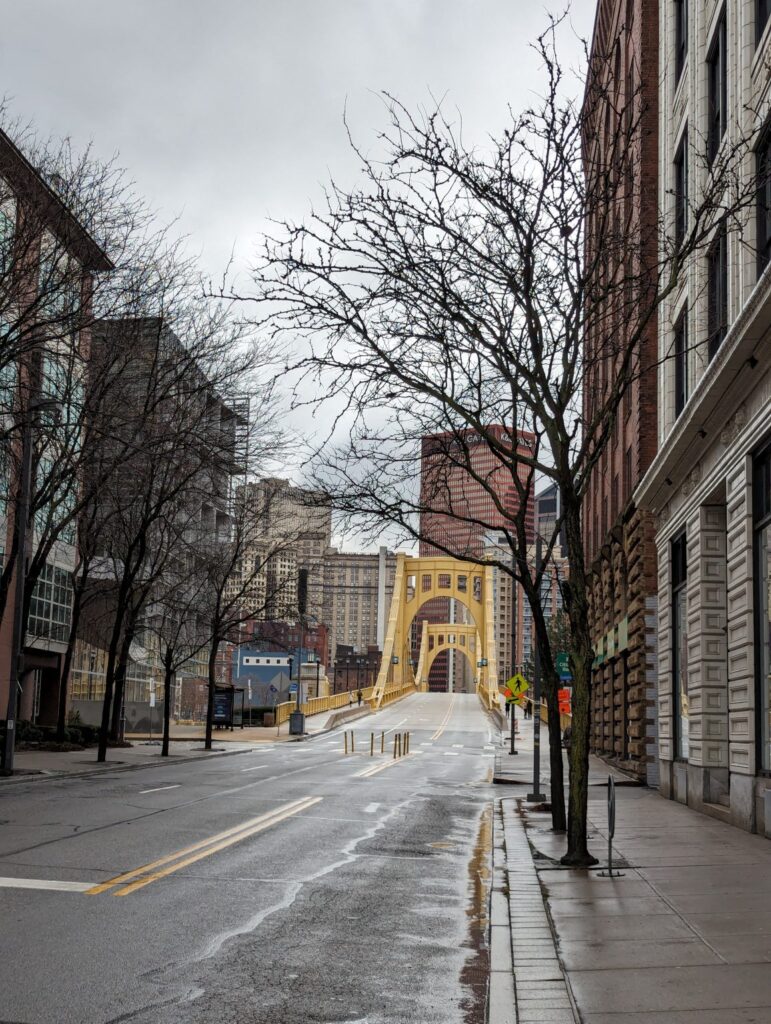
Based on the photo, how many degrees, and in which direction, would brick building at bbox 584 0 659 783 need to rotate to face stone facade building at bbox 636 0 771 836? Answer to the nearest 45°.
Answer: approximately 90° to its left

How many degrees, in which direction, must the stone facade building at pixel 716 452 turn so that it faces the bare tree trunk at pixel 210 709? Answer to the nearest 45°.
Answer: approximately 45° to its right

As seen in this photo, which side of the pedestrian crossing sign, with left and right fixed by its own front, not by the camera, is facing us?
front

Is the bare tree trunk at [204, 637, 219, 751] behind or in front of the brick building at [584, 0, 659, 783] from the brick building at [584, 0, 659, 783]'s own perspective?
in front

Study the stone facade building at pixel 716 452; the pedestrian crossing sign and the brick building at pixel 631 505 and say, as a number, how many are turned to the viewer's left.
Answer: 2

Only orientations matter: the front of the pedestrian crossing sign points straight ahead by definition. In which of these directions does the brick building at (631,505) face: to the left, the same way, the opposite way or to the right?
to the right

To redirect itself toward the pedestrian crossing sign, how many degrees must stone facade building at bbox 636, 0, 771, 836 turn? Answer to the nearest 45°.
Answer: approximately 90° to its right

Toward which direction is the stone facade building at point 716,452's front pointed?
to the viewer's left

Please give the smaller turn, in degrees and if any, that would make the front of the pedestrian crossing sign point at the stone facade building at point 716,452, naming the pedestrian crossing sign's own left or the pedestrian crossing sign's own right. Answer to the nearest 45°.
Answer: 0° — it already faces it

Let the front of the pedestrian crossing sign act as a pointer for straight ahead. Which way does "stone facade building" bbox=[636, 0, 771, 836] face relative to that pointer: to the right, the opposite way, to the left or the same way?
to the right

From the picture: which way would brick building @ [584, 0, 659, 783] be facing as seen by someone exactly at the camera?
facing to the left of the viewer

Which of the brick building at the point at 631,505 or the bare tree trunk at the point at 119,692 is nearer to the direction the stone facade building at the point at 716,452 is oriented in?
the bare tree trunk
